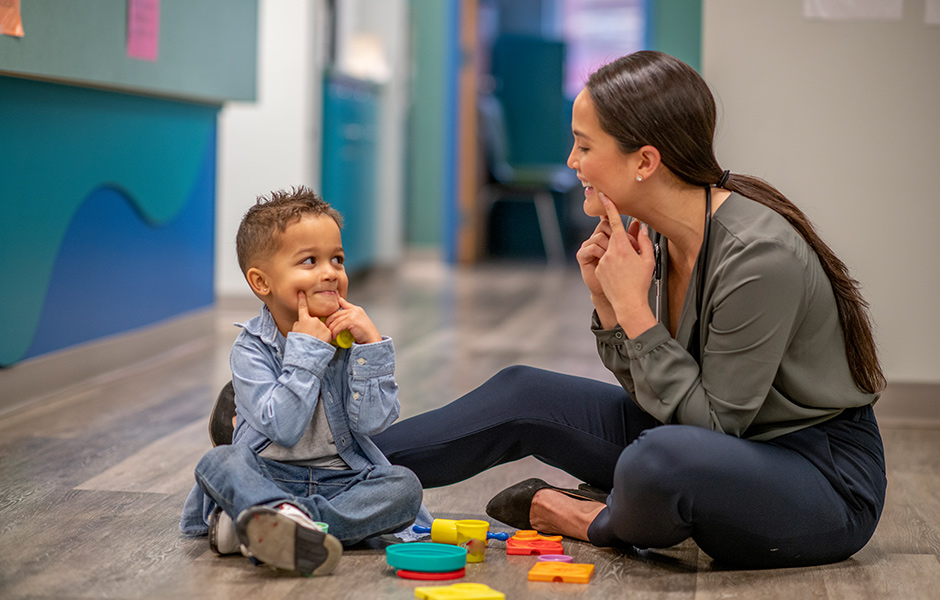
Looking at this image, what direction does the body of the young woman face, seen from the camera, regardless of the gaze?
to the viewer's left

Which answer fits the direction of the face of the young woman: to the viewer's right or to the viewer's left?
to the viewer's left

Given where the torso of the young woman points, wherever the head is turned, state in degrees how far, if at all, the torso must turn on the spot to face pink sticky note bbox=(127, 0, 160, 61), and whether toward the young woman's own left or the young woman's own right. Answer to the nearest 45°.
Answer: approximately 45° to the young woman's own right

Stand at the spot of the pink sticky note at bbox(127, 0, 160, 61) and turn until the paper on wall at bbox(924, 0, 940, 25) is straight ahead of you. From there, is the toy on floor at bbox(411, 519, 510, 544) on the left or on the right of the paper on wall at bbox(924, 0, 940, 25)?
right

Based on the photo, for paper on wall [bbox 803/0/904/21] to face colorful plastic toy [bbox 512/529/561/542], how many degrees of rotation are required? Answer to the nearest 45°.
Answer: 0° — it already faces it
